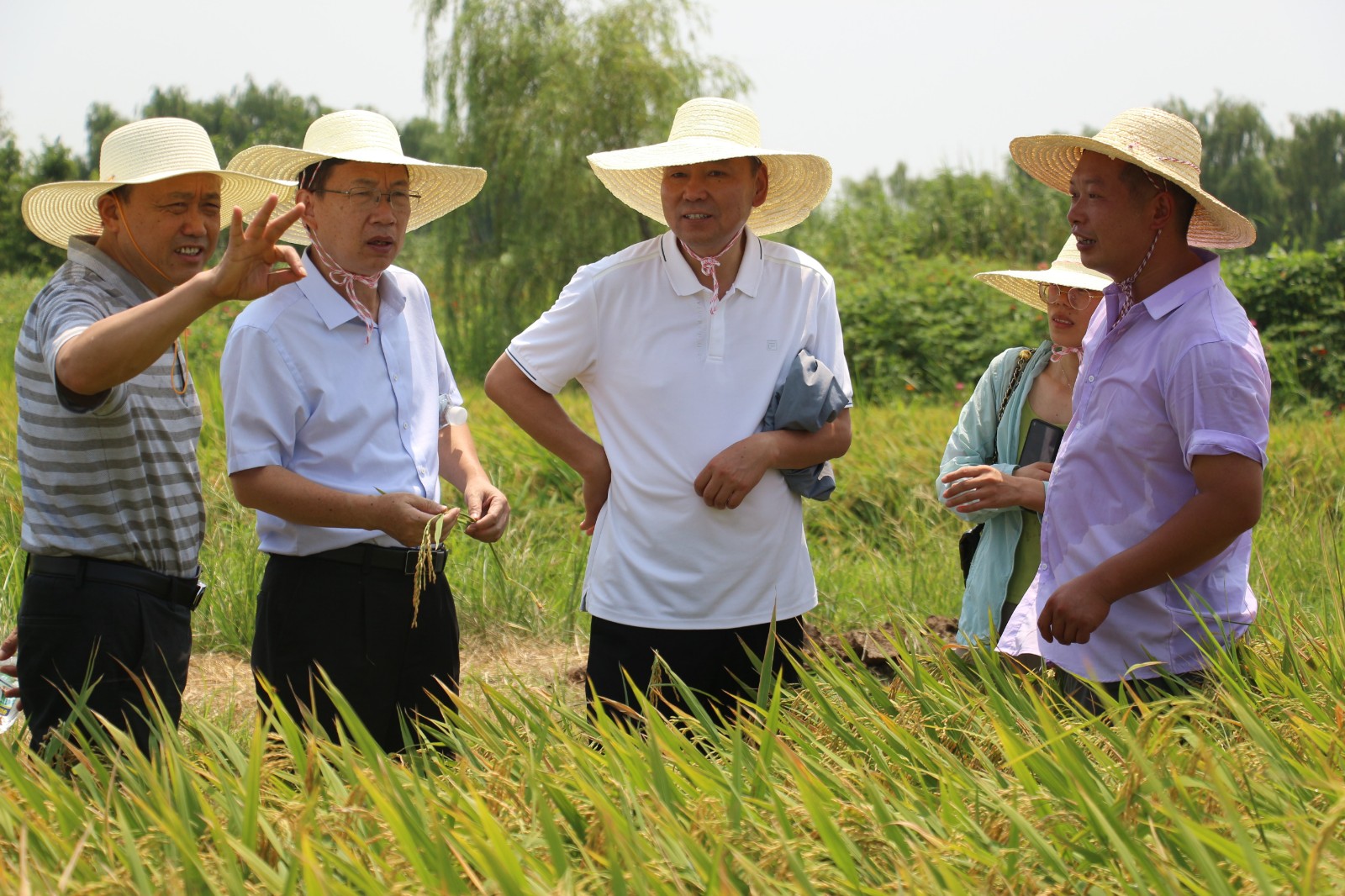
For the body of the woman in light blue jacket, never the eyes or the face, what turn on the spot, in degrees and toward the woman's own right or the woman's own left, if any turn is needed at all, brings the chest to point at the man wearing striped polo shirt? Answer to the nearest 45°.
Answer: approximately 90° to the woman's own right

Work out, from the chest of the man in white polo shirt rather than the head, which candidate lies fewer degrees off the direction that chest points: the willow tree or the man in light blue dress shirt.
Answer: the man in light blue dress shirt

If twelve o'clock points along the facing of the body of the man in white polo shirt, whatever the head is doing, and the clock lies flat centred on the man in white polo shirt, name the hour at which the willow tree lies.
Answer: The willow tree is roughly at 6 o'clock from the man in white polo shirt.

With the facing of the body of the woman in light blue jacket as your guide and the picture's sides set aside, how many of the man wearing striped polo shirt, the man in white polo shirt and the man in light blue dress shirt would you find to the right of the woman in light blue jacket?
3

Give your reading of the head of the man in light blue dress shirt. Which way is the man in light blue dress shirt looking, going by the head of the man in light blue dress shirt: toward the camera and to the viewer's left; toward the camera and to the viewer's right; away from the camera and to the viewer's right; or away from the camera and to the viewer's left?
toward the camera and to the viewer's right
